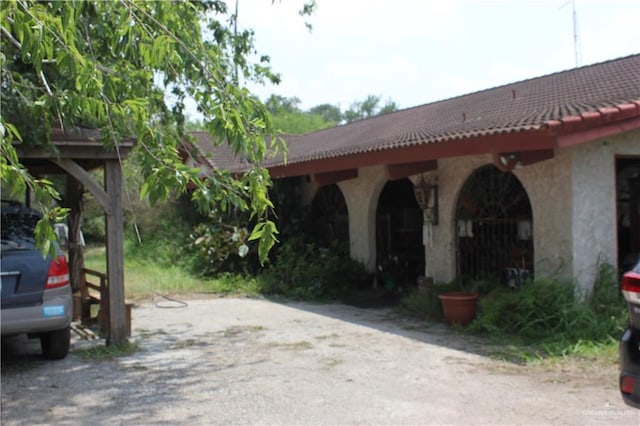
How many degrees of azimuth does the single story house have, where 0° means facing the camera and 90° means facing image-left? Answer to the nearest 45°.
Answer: approximately 45°

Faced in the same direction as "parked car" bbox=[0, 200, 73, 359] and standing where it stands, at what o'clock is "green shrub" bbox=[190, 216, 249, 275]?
The green shrub is roughly at 1 o'clock from the parked car.

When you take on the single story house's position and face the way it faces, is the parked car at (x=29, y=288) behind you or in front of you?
in front

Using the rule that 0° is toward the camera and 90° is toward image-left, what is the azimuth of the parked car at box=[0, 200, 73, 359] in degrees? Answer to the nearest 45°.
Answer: approximately 180°

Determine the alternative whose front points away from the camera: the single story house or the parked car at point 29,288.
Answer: the parked car

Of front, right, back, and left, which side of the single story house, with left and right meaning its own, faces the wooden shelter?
front

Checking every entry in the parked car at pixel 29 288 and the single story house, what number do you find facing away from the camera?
1

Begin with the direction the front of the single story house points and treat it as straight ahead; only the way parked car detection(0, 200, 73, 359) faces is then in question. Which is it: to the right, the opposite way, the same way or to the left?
to the right

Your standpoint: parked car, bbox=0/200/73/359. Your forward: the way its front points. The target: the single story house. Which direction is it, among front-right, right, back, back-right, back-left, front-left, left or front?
right

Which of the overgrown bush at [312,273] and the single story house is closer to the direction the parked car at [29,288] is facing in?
the overgrown bush

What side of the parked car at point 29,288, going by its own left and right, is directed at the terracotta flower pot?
right
